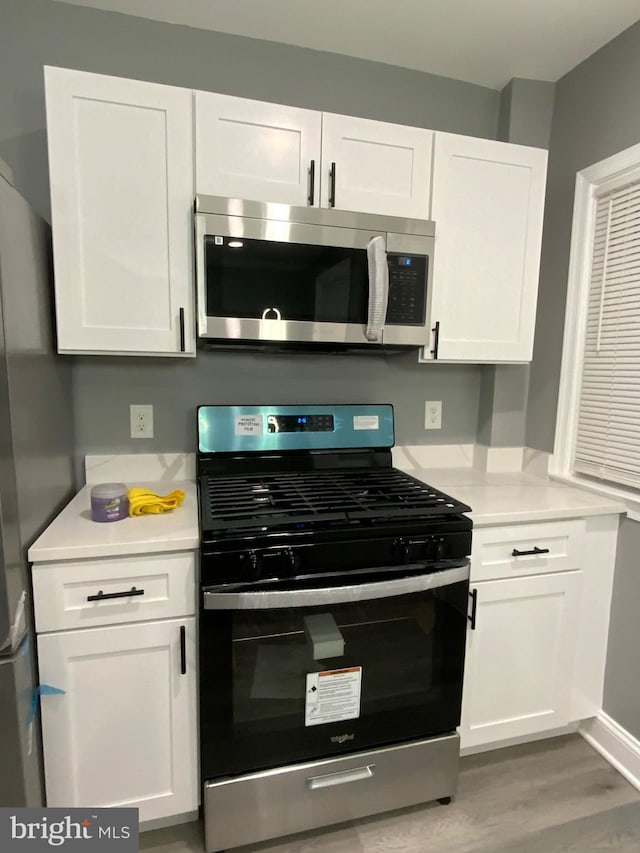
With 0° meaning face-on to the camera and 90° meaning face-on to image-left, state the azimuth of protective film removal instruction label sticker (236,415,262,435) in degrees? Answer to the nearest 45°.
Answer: approximately 0°

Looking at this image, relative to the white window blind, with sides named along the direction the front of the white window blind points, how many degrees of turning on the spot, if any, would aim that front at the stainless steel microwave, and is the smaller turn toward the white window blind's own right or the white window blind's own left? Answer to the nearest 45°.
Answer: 0° — it already faces it

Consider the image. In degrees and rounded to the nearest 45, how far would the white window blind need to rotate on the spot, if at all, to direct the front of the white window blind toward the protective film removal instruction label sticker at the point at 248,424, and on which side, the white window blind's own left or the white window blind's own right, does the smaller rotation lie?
0° — it already faces it

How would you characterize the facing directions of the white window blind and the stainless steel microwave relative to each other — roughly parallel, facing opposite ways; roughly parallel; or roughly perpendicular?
roughly perpendicular

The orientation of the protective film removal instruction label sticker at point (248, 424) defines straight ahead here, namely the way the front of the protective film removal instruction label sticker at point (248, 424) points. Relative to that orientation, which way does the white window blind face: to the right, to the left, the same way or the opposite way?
to the right

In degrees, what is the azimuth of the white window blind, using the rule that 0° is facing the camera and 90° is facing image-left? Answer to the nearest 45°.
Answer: approximately 45°

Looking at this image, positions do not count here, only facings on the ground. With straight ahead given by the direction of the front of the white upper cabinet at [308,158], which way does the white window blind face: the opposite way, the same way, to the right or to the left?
to the right
